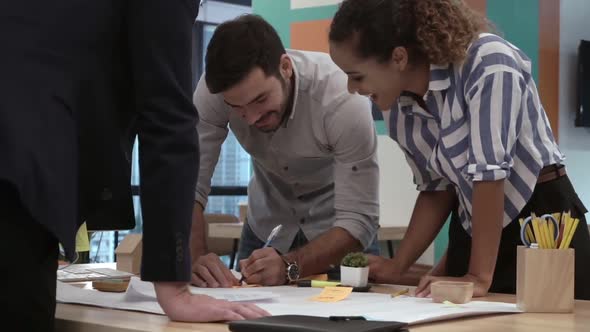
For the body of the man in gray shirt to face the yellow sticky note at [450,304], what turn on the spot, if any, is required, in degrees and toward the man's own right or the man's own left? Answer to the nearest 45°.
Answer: approximately 45° to the man's own left

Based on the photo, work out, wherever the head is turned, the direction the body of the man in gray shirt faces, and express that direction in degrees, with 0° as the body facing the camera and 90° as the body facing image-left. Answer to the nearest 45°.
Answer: approximately 45°

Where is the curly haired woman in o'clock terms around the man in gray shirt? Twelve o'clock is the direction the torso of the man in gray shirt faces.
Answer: The curly haired woman is roughly at 9 o'clock from the man in gray shirt.

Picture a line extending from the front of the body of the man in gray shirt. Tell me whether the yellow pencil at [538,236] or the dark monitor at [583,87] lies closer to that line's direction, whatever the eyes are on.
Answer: the yellow pencil

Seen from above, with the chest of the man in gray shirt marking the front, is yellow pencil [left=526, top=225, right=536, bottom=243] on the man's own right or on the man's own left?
on the man's own left

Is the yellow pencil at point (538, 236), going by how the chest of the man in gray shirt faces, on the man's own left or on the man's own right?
on the man's own left

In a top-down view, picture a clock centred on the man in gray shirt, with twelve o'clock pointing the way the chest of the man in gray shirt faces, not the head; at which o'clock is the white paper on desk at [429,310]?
The white paper on desk is roughly at 10 o'clock from the man in gray shirt.
